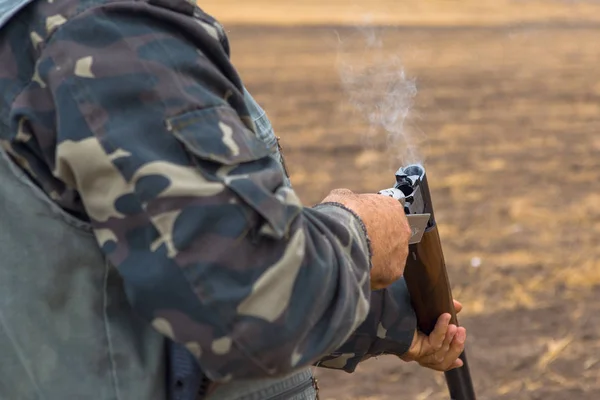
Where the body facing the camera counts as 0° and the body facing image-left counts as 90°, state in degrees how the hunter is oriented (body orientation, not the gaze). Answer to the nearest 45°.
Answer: approximately 225°

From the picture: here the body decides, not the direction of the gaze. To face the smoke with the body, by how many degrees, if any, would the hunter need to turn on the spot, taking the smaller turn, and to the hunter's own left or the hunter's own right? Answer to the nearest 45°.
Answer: approximately 45° to the hunter's own left
